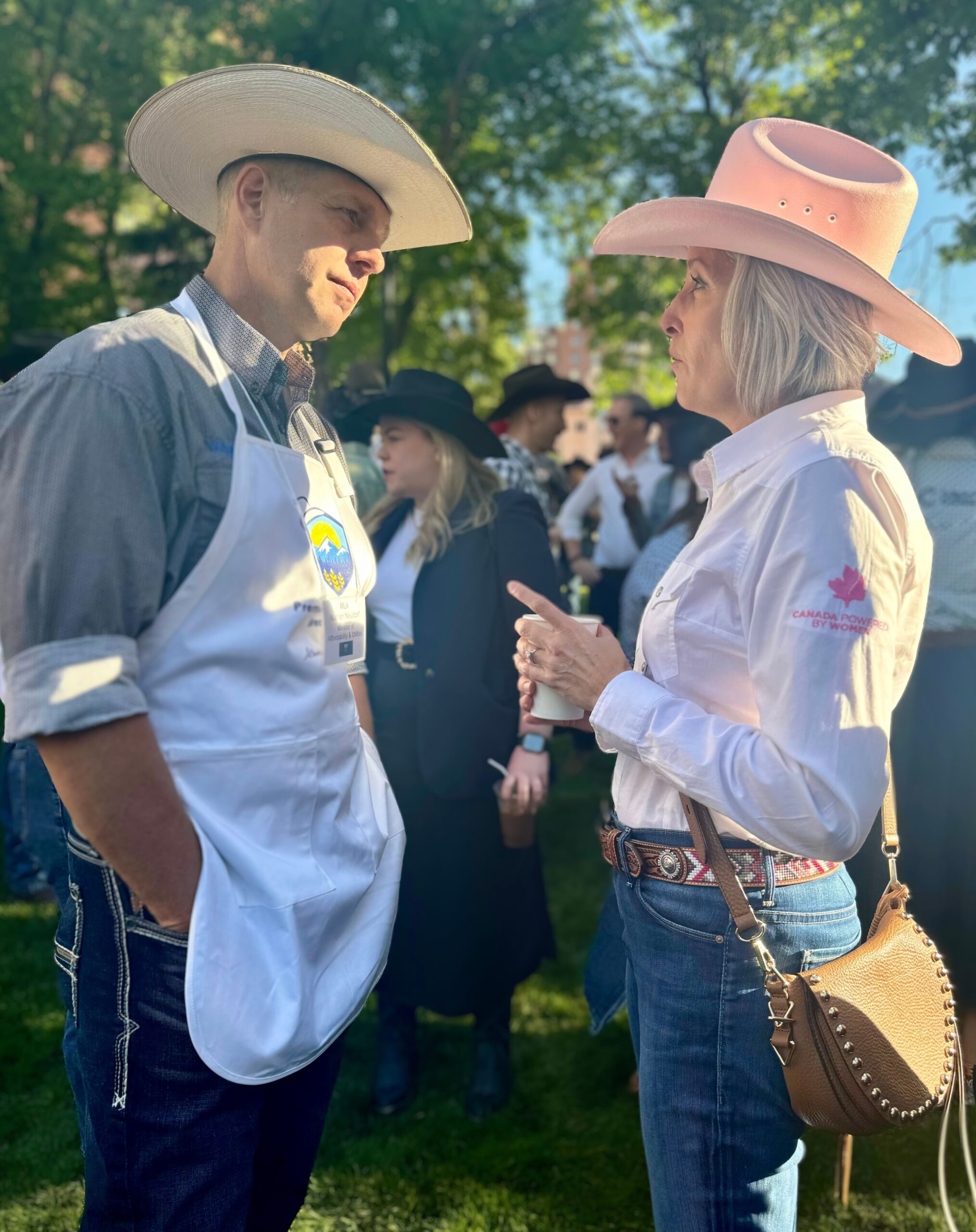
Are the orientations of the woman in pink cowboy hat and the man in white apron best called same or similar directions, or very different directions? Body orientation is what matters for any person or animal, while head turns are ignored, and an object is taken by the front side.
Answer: very different directions

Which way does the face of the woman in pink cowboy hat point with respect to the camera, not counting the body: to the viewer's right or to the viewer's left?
to the viewer's left

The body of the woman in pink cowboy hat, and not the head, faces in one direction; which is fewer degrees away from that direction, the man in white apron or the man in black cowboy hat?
the man in white apron

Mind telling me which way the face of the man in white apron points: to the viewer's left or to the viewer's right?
to the viewer's right

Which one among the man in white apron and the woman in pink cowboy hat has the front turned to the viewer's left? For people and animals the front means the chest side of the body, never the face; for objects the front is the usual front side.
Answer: the woman in pink cowboy hat

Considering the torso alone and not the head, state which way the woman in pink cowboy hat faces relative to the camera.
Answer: to the viewer's left

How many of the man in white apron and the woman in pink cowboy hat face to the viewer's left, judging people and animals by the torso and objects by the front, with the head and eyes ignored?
1

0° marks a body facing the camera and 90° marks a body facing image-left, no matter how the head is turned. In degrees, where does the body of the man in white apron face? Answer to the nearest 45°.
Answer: approximately 315°

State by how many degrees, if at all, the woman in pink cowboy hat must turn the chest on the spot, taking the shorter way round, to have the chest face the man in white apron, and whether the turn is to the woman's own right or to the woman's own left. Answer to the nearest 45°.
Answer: approximately 45° to the woman's own left

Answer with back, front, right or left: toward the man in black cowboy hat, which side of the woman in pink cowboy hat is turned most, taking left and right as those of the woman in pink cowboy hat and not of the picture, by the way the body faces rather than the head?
right

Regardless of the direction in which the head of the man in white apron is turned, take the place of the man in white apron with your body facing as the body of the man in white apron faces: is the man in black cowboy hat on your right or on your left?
on your left
